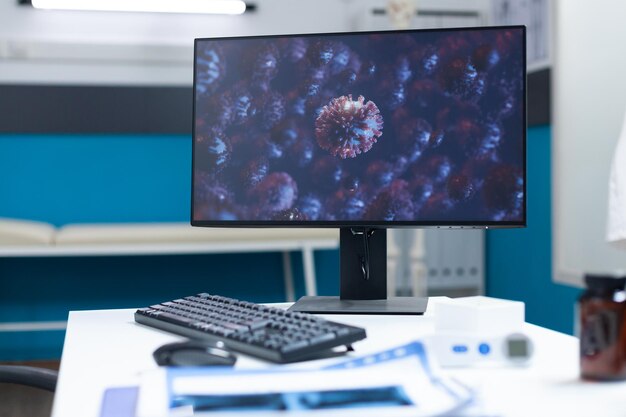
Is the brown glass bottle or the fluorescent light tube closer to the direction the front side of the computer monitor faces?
the brown glass bottle

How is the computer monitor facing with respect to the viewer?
toward the camera

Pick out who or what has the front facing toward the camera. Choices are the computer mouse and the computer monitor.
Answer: the computer monitor

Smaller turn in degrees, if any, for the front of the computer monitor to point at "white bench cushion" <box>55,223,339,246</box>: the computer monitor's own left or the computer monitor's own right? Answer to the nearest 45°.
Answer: approximately 135° to the computer monitor's own right

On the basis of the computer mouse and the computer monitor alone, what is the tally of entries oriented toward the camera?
1
